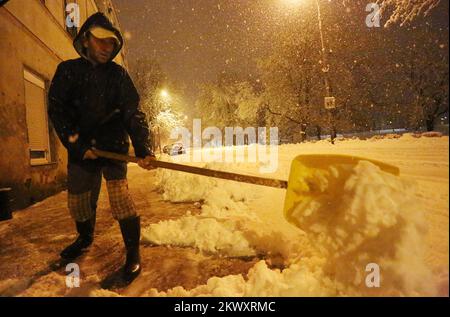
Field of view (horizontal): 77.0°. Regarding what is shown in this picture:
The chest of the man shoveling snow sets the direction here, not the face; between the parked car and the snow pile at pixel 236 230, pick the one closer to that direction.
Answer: the snow pile

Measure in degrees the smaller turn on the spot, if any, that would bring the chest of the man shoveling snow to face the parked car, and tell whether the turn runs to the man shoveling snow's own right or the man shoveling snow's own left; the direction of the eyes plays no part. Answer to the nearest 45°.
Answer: approximately 180°

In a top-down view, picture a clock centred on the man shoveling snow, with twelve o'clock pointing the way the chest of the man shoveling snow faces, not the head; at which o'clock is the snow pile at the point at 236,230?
The snow pile is roughly at 9 o'clock from the man shoveling snow.

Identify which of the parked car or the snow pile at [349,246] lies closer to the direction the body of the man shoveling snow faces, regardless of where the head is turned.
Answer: the snow pile

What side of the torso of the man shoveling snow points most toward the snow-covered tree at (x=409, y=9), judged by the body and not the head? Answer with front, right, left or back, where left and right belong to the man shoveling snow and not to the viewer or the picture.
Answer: left

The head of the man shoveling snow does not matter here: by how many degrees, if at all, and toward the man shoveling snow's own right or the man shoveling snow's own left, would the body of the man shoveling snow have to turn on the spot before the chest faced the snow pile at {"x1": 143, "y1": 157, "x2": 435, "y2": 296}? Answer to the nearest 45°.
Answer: approximately 45° to the man shoveling snow's own left

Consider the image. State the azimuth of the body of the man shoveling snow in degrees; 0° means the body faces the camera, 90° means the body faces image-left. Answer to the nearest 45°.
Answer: approximately 0°
